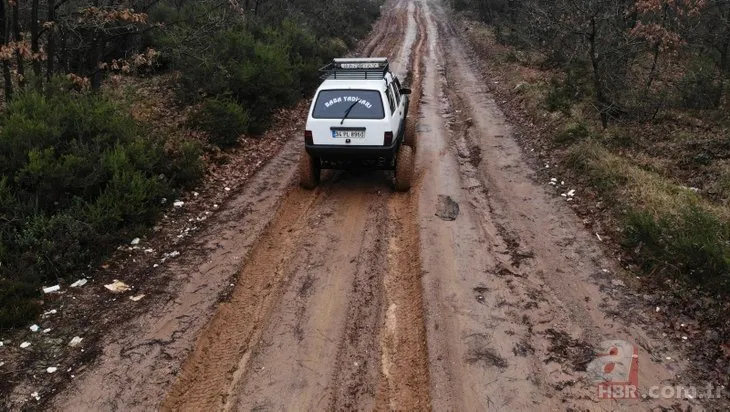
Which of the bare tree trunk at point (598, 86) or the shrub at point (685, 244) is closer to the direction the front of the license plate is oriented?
the shrub

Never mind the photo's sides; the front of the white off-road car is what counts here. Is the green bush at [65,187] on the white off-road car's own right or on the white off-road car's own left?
on the white off-road car's own left

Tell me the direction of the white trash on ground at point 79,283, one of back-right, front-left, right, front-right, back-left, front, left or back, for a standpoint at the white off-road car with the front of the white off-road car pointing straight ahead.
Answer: back-left

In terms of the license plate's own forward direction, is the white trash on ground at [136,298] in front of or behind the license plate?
in front

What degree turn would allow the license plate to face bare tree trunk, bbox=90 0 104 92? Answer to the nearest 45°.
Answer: approximately 135° to its right

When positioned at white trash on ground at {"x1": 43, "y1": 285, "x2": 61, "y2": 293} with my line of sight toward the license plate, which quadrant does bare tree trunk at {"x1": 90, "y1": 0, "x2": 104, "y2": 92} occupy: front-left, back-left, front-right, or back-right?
front-left

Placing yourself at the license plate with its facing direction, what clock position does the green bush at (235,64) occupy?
The green bush is roughly at 5 o'clock from the license plate.

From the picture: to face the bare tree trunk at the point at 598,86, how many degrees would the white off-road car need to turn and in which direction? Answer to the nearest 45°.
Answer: approximately 45° to its right

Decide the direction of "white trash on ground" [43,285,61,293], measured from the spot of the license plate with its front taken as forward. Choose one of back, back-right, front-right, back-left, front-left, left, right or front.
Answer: front-right

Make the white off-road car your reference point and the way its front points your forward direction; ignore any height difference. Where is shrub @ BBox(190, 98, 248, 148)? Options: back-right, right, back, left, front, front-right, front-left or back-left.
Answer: front-left

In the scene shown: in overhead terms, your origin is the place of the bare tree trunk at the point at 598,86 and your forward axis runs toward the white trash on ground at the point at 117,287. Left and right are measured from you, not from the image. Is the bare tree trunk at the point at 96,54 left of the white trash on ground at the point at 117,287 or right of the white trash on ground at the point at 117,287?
right

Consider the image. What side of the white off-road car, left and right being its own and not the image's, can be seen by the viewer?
back

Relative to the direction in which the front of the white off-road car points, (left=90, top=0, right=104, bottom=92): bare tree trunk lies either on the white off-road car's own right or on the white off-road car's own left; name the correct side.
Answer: on the white off-road car's own left

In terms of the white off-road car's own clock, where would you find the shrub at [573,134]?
The shrub is roughly at 2 o'clock from the white off-road car.

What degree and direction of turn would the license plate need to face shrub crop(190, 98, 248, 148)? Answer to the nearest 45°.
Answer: approximately 135° to its right

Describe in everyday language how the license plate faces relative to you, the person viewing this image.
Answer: facing the viewer
